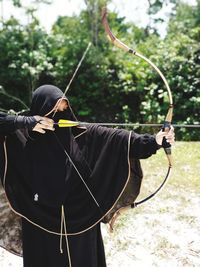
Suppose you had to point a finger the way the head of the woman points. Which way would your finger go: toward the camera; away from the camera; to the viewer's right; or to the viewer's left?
to the viewer's right

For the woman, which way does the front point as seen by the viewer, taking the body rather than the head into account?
toward the camera
